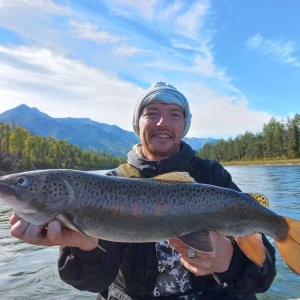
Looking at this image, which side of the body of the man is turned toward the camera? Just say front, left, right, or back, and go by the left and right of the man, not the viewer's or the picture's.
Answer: front
